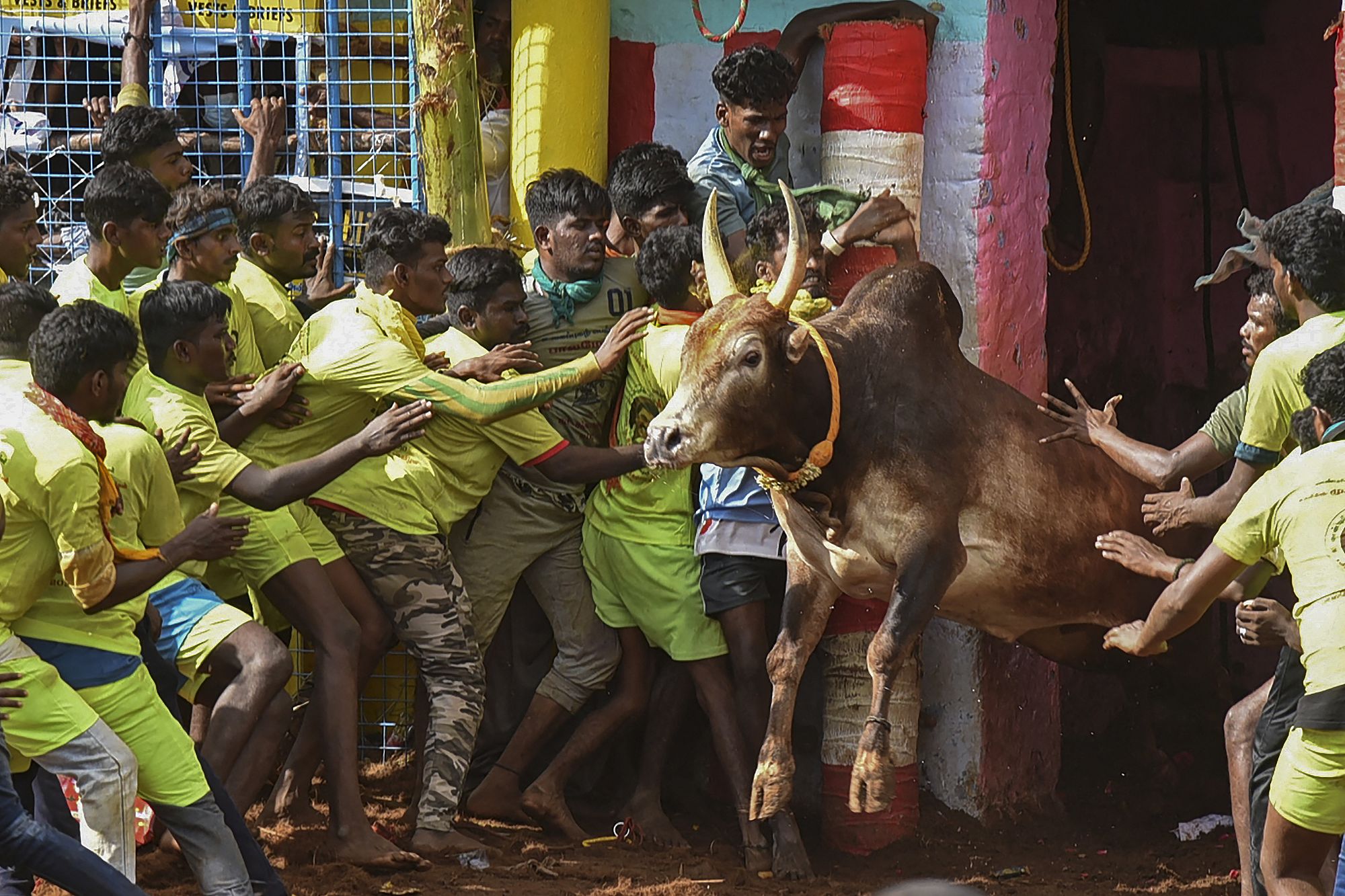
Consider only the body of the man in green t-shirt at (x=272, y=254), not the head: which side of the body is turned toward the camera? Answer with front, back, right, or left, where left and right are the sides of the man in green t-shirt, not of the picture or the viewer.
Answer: right

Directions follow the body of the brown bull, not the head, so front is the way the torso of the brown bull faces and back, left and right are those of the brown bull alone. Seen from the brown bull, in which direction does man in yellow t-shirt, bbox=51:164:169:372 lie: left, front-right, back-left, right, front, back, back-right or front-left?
front-right

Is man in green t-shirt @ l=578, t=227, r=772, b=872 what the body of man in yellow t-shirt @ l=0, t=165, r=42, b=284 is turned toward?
yes

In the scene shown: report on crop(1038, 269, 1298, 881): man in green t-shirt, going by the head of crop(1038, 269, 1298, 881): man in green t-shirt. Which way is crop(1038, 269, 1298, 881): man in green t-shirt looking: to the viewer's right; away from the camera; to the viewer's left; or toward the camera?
to the viewer's left

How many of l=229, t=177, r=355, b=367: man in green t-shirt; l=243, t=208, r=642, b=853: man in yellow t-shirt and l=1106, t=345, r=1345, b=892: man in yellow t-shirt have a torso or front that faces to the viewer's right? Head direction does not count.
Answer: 2

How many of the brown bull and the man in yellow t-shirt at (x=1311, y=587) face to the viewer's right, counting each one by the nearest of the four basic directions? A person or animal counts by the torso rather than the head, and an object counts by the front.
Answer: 0

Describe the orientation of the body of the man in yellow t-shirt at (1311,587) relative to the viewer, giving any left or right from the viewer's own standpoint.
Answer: facing away from the viewer and to the left of the viewer

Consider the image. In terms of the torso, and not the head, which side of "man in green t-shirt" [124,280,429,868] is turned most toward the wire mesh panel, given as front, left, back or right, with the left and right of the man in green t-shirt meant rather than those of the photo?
left

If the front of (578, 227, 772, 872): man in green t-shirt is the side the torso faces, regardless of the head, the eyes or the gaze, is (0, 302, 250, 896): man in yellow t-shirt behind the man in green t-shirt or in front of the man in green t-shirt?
behind

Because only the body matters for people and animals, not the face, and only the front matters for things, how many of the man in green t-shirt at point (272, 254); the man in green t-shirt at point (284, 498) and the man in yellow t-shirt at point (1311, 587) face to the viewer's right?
2

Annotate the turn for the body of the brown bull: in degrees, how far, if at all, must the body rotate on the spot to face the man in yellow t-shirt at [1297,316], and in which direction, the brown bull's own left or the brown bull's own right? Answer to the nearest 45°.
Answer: approximately 135° to the brown bull's own left

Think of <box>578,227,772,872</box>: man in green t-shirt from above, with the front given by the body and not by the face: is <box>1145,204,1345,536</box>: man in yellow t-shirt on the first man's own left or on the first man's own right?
on the first man's own right

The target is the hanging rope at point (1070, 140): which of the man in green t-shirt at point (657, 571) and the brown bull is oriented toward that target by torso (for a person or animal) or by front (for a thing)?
the man in green t-shirt

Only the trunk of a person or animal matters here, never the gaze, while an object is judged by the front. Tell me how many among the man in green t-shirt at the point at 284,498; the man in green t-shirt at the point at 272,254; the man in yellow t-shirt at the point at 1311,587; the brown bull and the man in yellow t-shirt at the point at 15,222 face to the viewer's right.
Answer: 3

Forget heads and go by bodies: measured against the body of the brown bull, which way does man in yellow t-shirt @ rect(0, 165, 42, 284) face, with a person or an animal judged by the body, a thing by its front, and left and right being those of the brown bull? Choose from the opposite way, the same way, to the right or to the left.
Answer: the opposite way

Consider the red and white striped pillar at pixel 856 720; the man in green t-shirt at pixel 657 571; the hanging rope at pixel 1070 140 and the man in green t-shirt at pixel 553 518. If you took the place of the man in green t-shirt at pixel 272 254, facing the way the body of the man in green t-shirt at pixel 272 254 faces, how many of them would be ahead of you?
4

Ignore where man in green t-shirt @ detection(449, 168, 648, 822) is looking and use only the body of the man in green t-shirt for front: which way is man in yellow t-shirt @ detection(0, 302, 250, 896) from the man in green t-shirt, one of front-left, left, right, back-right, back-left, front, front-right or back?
right
